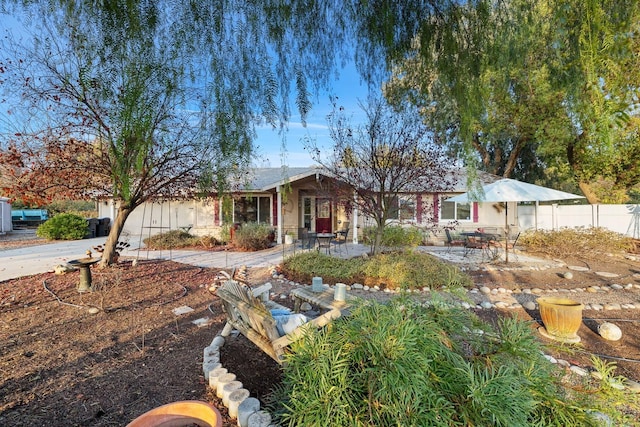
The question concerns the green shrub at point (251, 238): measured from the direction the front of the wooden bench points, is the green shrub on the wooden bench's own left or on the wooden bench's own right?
on the wooden bench's own left

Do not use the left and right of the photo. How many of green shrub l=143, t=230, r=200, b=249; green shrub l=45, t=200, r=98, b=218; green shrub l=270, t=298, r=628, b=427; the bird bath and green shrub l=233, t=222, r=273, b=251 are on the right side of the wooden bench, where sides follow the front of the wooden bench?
1

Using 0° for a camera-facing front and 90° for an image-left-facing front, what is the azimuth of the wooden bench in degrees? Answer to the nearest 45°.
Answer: approximately 225°

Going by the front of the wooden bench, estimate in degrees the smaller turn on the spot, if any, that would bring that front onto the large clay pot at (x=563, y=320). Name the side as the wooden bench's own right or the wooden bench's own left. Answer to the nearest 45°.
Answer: approximately 45° to the wooden bench's own right

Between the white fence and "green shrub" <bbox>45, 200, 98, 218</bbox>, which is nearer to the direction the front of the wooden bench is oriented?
the white fence

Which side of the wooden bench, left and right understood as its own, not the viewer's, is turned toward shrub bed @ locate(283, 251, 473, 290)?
front

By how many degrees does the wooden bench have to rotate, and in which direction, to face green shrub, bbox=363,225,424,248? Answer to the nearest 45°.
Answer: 0° — it already faces it

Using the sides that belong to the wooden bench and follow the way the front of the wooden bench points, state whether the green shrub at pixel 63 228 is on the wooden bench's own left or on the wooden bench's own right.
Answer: on the wooden bench's own left

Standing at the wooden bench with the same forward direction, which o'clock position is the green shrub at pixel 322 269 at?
The green shrub is roughly at 11 o'clock from the wooden bench.

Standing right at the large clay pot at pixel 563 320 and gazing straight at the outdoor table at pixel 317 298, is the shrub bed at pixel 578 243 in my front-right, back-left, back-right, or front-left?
back-right

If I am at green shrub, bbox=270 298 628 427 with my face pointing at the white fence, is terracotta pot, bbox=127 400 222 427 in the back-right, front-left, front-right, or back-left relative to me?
back-left

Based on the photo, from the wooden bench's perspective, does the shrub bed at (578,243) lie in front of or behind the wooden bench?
in front

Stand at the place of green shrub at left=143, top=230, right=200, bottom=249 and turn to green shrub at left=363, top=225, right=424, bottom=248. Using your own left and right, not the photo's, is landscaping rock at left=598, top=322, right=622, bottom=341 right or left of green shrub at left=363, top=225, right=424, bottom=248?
right

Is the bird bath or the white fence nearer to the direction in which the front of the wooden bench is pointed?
the white fence

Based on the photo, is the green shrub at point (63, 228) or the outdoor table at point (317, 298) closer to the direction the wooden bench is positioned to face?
the outdoor table

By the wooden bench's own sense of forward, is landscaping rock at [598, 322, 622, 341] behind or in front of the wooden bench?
in front
